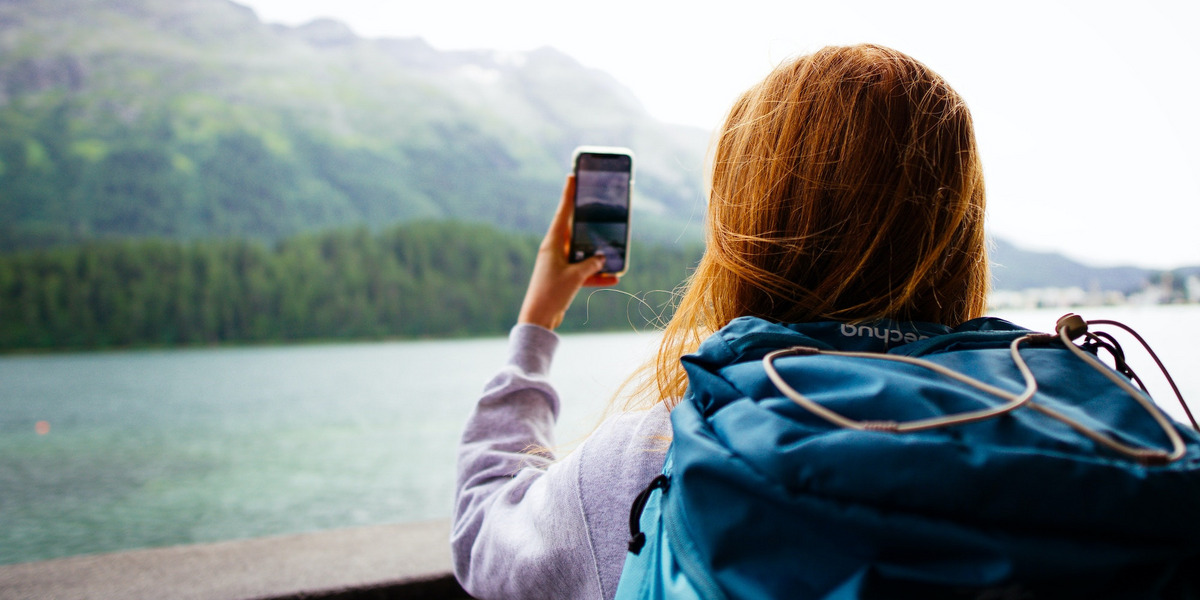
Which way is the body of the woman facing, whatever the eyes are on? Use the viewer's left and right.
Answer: facing away from the viewer
